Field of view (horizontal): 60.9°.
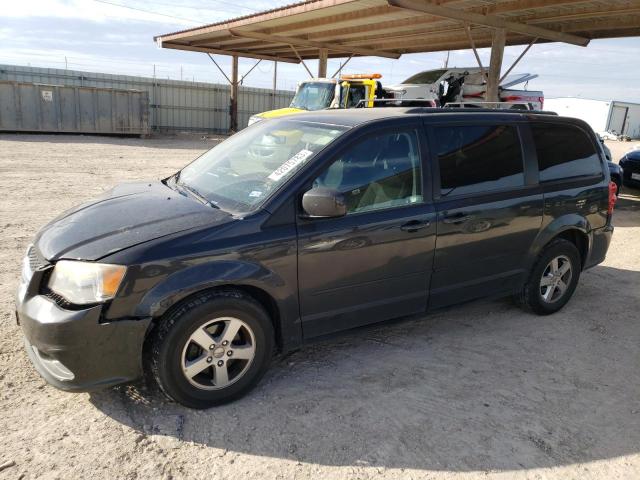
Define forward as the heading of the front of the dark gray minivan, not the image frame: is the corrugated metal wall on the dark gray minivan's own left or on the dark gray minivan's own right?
on the dark gray minivan's own right

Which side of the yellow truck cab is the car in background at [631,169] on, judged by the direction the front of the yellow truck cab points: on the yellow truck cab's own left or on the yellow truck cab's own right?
on the yellow truck cab's own left

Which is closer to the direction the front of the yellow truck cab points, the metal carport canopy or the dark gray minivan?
the dark gray minivan

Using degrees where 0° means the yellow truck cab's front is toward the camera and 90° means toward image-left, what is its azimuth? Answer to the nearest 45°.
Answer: approximately 45°

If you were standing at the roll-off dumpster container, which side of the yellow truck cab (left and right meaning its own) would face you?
right

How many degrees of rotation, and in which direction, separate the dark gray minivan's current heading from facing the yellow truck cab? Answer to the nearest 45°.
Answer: approximately 135° to its right

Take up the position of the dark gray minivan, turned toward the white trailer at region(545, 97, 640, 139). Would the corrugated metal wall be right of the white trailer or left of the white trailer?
left

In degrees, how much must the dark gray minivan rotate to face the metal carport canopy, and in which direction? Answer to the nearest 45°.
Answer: approximately 135° to its right

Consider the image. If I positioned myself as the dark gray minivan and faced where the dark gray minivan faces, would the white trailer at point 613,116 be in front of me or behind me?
behind
